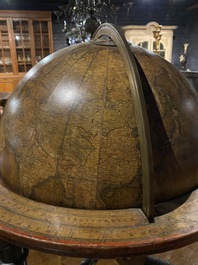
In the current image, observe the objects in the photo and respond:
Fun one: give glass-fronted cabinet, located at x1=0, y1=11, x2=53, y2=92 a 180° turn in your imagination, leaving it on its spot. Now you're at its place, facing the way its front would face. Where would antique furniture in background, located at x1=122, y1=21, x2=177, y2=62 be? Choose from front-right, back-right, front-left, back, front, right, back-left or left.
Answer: right

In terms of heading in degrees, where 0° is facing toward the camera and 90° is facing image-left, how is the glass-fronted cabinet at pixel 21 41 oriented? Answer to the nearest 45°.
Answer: approximately 0°

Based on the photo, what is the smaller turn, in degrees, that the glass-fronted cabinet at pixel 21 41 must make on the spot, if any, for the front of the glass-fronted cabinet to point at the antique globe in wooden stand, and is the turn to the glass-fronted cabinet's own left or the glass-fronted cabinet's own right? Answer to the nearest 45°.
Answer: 0° — it already faces it
